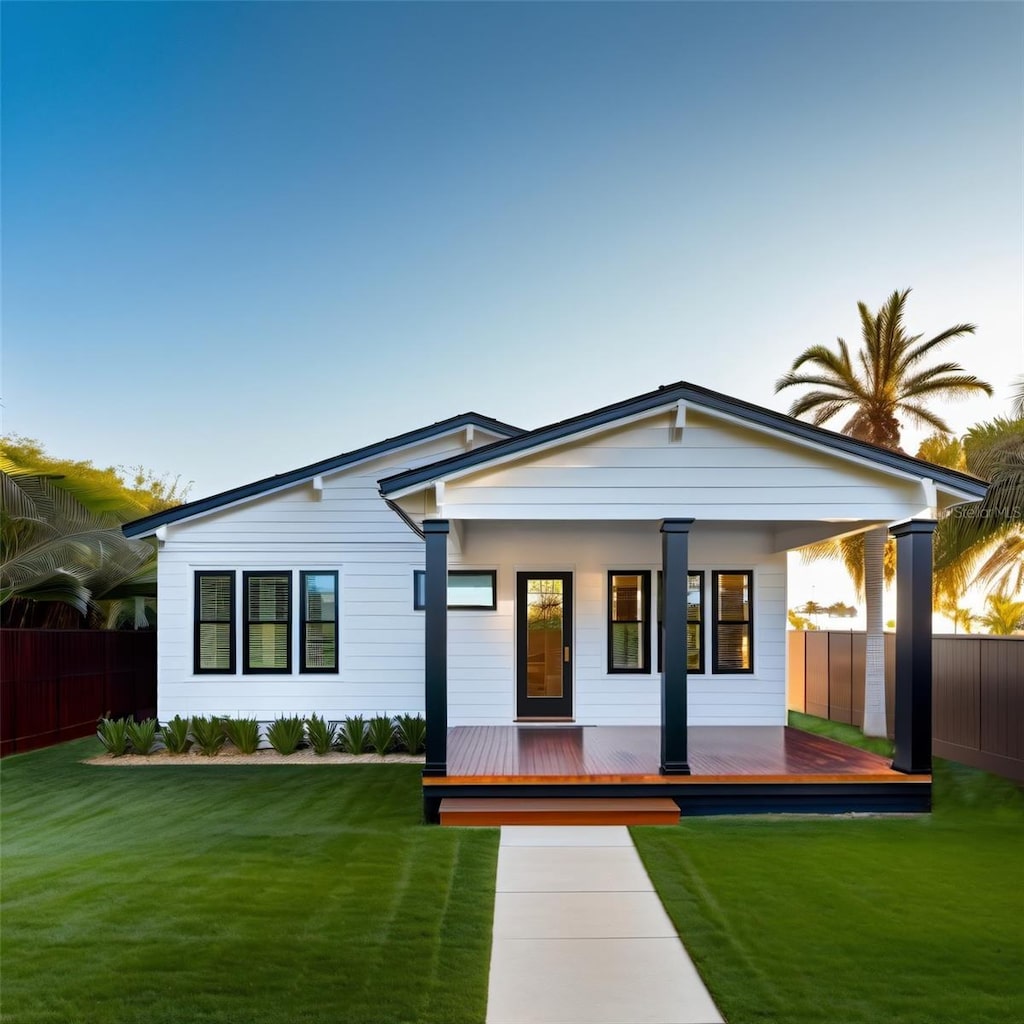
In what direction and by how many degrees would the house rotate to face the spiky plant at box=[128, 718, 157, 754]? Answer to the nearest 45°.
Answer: approximately 90° to its right

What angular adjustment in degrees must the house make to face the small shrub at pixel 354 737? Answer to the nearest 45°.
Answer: approximately 45° to its right

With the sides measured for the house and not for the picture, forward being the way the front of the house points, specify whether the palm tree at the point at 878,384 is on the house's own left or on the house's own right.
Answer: on the house's own left

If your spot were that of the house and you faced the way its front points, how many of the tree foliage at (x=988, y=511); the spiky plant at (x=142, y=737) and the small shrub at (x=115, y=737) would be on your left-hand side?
1

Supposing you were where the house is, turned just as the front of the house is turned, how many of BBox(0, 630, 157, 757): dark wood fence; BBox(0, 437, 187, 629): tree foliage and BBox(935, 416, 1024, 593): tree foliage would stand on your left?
1

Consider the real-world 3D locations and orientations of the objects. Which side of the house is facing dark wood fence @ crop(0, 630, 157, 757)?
right

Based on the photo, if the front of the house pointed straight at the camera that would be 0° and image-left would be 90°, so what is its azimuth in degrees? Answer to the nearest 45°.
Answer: approximately 0°
